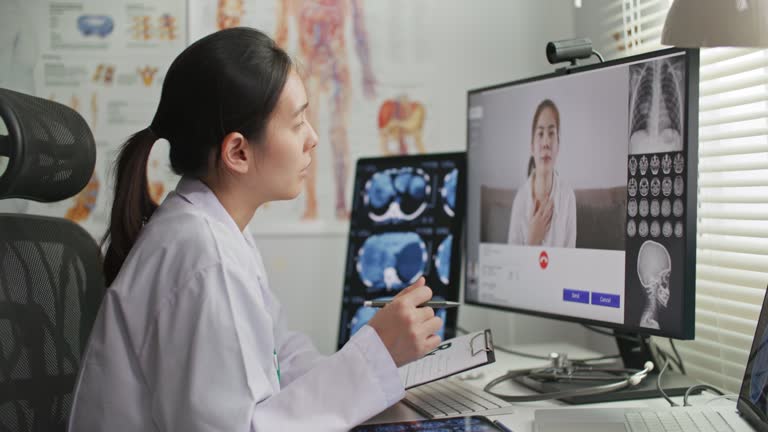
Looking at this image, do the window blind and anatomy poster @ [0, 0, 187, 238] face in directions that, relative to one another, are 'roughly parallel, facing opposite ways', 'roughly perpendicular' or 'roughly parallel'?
roughly perpendicular

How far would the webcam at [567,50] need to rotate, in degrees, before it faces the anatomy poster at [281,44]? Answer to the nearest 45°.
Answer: approximately 90° to its right

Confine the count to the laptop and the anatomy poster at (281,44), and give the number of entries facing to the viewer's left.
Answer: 1

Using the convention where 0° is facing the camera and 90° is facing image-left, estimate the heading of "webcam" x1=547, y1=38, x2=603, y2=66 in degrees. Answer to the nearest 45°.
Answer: approximately 45°

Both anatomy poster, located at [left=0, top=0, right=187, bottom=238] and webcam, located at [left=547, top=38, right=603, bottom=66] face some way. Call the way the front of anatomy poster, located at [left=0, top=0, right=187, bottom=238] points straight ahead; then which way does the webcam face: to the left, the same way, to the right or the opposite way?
to the right

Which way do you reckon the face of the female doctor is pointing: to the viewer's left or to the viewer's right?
to the viewer's right

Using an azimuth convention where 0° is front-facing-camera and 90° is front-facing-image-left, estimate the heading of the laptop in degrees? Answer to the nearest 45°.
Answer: approximately 90°

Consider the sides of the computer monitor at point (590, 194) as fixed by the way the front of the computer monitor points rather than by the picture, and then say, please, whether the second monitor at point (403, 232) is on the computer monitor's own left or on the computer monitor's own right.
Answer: on the computer monitor's own right

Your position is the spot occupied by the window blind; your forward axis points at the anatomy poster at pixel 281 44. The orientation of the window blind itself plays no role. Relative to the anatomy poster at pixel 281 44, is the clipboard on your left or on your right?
left

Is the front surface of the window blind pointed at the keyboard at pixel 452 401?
yes

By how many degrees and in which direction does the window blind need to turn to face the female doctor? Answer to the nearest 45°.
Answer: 0° — it already faces them
